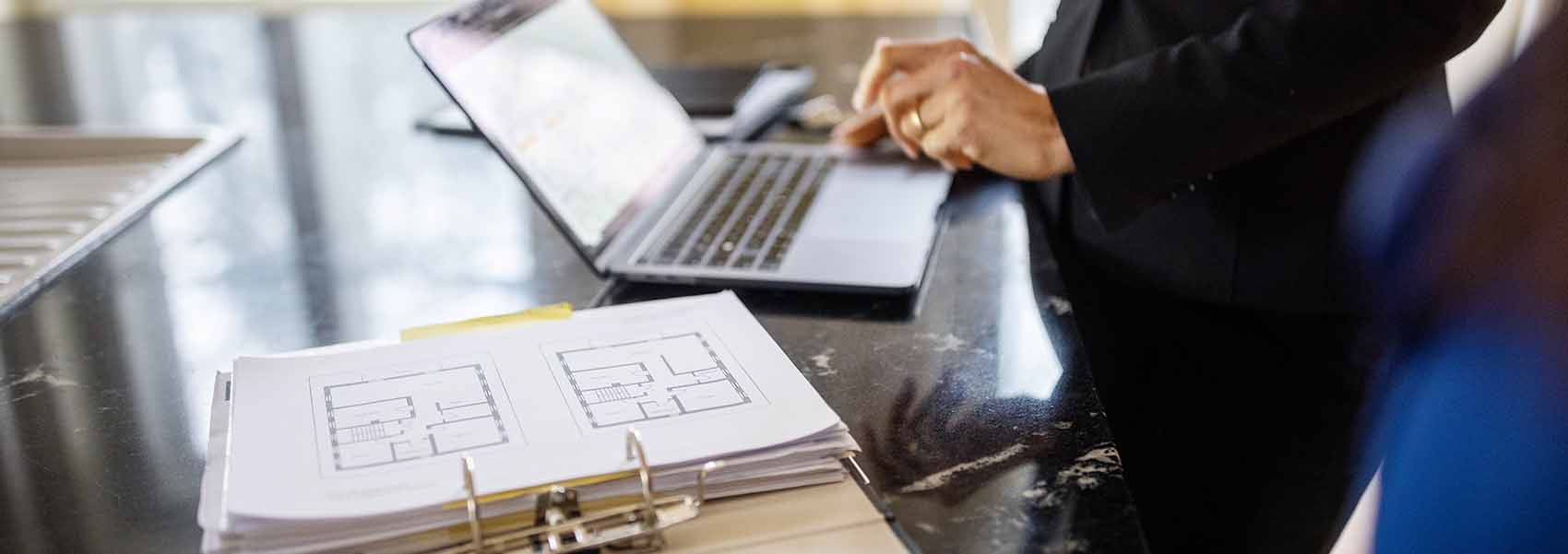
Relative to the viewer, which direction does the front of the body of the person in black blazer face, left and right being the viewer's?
facing to the left of the viewer

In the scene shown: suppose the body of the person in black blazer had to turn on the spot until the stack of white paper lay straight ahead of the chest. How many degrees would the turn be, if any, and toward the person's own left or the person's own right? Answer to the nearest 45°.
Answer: approximately 45° to the person's own left

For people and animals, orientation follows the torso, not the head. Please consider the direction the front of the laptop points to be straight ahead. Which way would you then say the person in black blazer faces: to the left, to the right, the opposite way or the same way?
the opposite way

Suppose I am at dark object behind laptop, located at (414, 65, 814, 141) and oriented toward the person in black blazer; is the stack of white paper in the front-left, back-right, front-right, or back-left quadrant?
front-right

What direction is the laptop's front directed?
to the viewer's right

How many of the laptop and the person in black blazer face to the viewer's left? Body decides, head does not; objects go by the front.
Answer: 1

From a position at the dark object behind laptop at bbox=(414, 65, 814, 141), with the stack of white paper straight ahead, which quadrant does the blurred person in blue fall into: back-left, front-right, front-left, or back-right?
front-left
